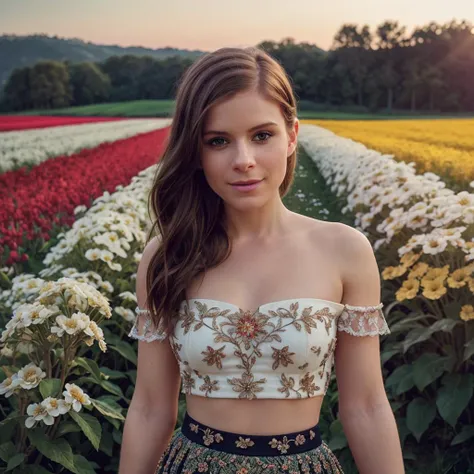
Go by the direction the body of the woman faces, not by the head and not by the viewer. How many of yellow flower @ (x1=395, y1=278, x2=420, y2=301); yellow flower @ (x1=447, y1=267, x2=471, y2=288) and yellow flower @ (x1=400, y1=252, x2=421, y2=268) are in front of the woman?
0

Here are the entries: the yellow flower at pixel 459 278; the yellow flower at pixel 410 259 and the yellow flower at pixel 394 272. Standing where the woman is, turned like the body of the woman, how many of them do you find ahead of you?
0

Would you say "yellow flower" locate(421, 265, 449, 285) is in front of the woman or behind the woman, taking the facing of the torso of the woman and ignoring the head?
behind

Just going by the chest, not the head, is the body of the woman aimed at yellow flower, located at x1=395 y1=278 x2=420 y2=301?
no

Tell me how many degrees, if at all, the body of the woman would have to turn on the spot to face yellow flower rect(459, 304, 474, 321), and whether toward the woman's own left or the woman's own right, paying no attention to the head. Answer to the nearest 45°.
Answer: approximately 135° to the woman's own left

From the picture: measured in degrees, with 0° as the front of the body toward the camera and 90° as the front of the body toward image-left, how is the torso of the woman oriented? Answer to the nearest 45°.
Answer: approximately 0°

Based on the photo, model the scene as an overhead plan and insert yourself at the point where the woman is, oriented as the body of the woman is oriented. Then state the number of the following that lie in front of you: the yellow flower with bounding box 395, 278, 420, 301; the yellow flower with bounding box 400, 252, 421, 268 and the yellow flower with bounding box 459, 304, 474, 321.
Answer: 0

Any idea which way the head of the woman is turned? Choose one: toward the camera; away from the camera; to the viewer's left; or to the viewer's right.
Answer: toward the camera

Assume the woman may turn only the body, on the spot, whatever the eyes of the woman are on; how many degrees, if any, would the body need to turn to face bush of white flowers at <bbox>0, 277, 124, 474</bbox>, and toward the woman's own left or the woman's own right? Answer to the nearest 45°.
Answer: approximately 135° to the woman's own right

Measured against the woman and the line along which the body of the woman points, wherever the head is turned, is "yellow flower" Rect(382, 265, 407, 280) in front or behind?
behind
